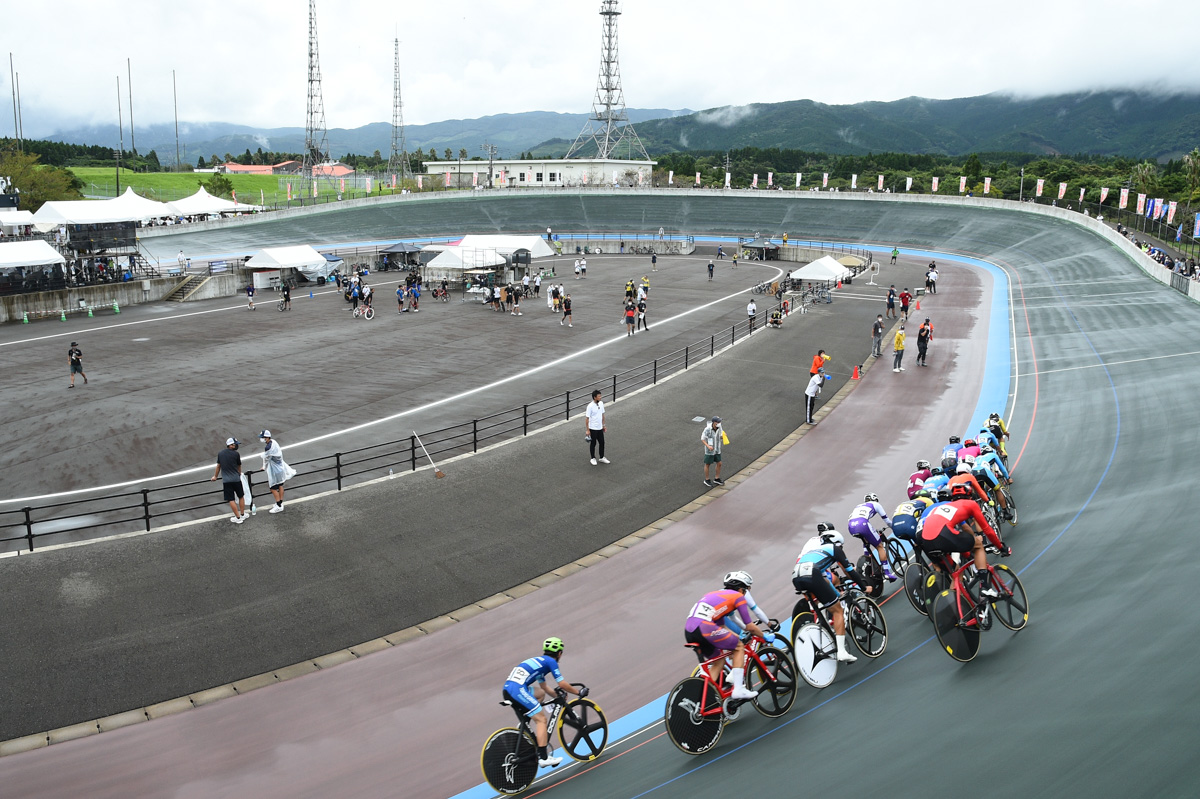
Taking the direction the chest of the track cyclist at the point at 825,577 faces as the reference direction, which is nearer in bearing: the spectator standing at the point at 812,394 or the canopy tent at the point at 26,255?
the spectator standing

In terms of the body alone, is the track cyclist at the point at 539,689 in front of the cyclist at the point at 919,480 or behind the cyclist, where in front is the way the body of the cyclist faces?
behind

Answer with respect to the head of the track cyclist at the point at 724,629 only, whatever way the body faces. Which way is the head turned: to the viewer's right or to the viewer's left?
to the viewer's right

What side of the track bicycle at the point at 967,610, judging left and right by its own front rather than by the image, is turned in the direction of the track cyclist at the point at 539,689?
back

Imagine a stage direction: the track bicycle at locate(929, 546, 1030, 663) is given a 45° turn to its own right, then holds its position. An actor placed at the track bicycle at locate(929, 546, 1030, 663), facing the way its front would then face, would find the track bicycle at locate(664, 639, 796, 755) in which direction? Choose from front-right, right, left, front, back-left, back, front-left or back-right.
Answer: back-right

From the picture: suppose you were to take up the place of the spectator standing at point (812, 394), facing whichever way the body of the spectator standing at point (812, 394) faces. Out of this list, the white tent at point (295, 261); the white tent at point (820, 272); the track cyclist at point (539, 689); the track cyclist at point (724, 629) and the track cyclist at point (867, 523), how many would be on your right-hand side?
3

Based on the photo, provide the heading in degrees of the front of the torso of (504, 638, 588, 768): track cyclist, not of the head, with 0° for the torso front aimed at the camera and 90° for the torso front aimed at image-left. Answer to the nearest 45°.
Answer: approximately 225°

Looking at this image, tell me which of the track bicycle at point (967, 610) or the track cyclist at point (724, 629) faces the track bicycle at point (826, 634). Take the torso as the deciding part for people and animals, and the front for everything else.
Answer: the track cyclist

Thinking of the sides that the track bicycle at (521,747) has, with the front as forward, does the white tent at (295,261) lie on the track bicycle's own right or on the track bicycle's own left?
on the track bicycle's own left
